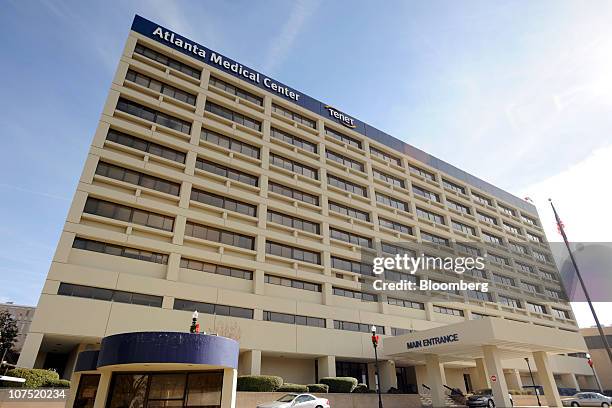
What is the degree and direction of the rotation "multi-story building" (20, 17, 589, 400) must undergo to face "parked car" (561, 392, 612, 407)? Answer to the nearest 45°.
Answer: approximately 45° to its left

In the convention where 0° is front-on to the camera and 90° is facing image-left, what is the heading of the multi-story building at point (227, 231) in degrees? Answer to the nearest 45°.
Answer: approximately 315°
